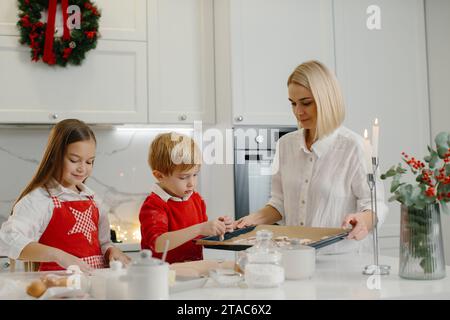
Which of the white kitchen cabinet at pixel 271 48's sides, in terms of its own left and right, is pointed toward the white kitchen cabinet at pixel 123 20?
right

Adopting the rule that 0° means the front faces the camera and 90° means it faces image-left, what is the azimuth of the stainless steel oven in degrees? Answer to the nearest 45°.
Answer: approximately 0°

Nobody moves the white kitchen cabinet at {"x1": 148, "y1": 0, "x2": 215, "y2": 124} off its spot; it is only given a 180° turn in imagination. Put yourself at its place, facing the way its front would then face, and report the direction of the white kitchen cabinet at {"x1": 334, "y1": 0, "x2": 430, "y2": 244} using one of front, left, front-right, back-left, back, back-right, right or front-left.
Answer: right

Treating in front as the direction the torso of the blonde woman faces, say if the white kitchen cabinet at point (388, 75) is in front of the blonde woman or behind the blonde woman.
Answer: behind

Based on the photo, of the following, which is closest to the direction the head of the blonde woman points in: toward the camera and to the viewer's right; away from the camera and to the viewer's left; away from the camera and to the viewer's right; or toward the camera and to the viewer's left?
toward the camera and to the viewer's left

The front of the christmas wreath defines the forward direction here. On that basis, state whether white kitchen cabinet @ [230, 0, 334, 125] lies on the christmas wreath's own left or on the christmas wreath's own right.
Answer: on the christmas wreath's own left

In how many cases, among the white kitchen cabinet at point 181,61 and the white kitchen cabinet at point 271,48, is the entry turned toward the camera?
2

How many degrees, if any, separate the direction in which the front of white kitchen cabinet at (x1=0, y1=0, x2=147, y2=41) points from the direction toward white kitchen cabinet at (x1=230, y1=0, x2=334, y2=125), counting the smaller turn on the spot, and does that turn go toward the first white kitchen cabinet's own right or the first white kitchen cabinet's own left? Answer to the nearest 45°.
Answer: approximately 90° to the first white kitchen cabinet's own left

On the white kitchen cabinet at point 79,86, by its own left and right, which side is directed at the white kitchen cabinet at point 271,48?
left

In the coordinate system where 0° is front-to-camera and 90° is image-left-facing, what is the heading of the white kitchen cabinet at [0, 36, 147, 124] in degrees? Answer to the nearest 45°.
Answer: approximately 0°

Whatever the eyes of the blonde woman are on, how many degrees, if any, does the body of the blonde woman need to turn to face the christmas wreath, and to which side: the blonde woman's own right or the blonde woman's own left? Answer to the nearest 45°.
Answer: approximately 90° to the blonde woman's own right
